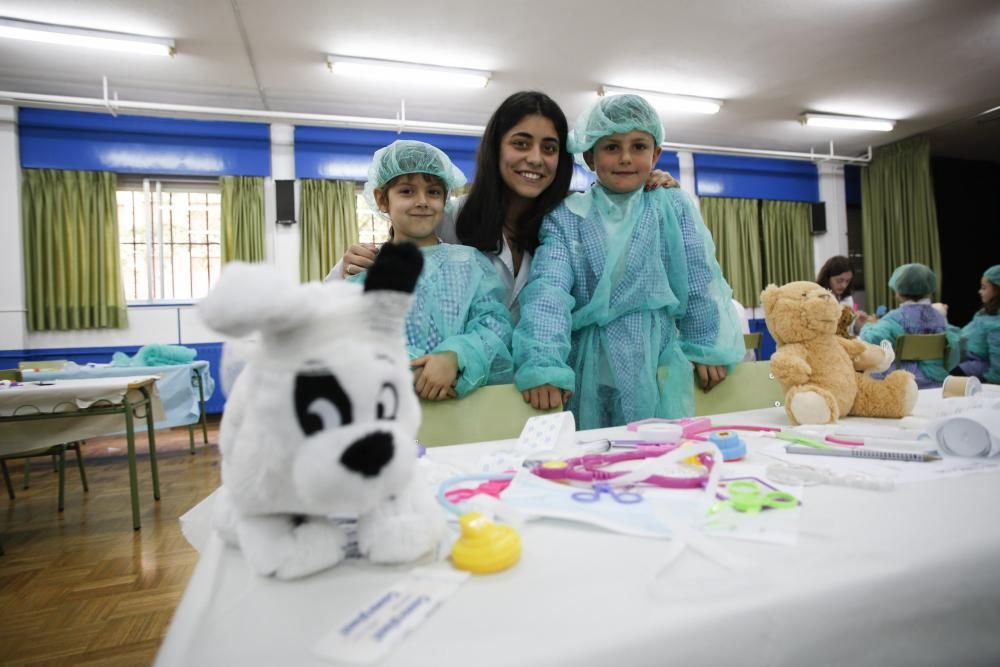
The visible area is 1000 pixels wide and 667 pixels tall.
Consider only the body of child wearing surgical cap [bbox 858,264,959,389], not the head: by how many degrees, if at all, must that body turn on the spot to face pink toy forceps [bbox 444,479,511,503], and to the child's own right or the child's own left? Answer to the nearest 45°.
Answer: approximately 180°

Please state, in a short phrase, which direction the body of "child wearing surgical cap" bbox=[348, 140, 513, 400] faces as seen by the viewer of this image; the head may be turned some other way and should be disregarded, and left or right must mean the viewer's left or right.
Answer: facing the viewer

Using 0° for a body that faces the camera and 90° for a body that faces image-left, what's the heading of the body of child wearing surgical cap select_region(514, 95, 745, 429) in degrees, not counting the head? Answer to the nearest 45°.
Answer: approximately 0°

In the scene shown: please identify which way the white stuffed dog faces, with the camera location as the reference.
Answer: facing the viewer and to the right of the viewer

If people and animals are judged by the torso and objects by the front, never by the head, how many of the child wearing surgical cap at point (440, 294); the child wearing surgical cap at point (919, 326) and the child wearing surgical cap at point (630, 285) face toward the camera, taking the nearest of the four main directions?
2

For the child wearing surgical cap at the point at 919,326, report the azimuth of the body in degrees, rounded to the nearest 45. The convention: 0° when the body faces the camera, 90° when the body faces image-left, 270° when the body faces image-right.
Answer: approximately 180°

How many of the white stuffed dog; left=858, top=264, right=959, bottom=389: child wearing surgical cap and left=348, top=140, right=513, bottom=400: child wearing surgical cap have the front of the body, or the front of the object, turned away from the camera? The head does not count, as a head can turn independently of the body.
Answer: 1

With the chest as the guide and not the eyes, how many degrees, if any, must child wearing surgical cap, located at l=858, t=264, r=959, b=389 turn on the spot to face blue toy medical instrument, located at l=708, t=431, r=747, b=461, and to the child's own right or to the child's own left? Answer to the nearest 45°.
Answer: approximately 180°

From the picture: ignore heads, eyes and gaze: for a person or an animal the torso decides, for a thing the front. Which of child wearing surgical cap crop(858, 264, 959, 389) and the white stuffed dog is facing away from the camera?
the child wearing surgical cap

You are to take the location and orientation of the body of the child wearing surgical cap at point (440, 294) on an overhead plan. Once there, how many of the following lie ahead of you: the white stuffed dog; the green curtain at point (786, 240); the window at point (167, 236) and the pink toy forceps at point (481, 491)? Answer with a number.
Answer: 2

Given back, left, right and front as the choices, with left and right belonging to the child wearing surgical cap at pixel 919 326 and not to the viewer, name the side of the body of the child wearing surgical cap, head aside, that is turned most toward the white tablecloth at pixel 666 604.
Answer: back

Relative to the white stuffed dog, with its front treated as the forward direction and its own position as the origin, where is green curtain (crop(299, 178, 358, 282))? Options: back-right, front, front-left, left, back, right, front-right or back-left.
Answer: back-left

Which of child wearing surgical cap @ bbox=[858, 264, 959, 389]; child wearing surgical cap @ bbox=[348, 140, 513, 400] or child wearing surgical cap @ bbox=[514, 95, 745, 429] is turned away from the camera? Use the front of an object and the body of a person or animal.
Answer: child wearing surgical cap @ bbox=[858, 264, 959, 389]

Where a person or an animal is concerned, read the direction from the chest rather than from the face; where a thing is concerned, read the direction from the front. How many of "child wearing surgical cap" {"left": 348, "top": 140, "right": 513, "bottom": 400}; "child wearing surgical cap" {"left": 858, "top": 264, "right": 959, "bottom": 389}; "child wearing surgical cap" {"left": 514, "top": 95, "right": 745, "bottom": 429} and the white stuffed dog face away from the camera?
1

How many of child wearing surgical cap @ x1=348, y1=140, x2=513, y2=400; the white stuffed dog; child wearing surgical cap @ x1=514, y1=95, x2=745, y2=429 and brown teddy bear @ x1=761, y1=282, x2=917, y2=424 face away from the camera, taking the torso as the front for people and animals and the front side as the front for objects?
0

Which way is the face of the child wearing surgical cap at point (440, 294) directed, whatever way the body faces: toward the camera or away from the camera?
toward the camera
